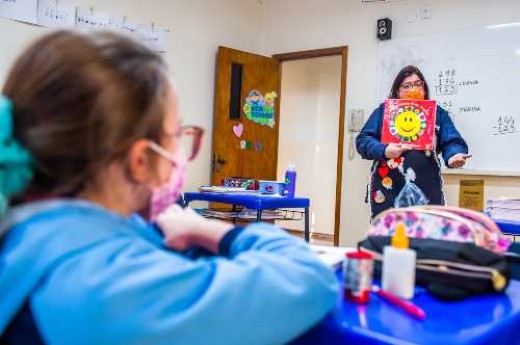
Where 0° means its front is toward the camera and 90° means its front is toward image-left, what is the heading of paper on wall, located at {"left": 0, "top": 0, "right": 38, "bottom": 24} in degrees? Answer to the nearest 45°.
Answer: approximately 315°

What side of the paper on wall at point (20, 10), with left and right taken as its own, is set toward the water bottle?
front

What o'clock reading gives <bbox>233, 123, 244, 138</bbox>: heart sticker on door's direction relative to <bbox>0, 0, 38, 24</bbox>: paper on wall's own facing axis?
The heart sticker on door is roughly at 10 o'clock from the paper on wall.

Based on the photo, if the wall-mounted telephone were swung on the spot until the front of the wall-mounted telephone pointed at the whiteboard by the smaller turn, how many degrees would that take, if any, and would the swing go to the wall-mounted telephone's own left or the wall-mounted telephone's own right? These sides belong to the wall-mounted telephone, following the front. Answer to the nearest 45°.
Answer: approximately 45° to the wall-mounted telephone's own left

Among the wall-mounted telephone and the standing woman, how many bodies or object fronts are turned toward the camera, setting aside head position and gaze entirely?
2

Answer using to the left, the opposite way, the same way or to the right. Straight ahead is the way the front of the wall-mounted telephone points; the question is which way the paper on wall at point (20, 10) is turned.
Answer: to the left

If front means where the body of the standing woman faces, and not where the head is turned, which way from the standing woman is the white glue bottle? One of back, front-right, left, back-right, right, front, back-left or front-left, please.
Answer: front

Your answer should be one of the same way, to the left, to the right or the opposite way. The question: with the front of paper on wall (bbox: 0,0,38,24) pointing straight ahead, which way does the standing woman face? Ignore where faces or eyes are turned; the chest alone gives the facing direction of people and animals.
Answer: to the right

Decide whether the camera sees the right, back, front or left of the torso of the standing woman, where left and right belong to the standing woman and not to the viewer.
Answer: front

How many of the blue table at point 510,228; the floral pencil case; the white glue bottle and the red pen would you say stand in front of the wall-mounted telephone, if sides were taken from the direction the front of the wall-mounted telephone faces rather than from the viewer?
4

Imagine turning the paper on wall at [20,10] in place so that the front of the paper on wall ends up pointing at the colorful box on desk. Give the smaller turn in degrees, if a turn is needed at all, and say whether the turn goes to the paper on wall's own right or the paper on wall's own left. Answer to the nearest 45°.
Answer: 0° — it already faces it

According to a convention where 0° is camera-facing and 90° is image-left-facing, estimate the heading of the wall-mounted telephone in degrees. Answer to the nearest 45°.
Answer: approximately 0°

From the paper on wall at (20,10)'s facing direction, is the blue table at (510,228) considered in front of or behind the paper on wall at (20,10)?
in front

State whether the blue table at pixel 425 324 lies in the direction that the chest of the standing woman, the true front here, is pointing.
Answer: yes

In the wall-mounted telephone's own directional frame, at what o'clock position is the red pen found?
The red pen is roughly at 12 o'clock from the wall-mounted telephone.

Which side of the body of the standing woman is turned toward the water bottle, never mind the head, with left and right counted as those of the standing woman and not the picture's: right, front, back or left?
right
